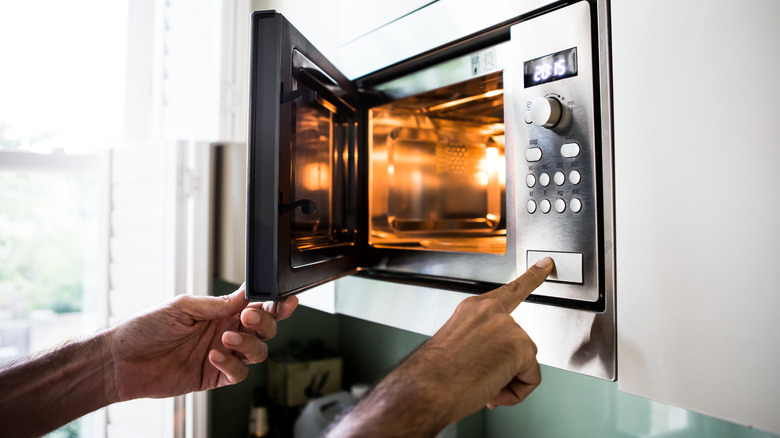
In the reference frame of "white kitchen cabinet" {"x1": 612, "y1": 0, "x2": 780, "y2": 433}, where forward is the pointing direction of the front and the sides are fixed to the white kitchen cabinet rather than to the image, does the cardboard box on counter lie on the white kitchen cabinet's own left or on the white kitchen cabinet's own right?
on the white kitchen cabinet's own right

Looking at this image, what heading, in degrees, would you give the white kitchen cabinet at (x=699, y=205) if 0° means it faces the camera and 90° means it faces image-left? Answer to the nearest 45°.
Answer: approximately 45°

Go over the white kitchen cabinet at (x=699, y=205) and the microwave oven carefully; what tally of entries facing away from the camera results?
0

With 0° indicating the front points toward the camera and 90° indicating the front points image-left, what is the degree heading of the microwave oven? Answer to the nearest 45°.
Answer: approximately 45°

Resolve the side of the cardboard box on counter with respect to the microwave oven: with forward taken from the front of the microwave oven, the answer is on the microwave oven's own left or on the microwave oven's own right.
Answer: on the microwave oven's own right
